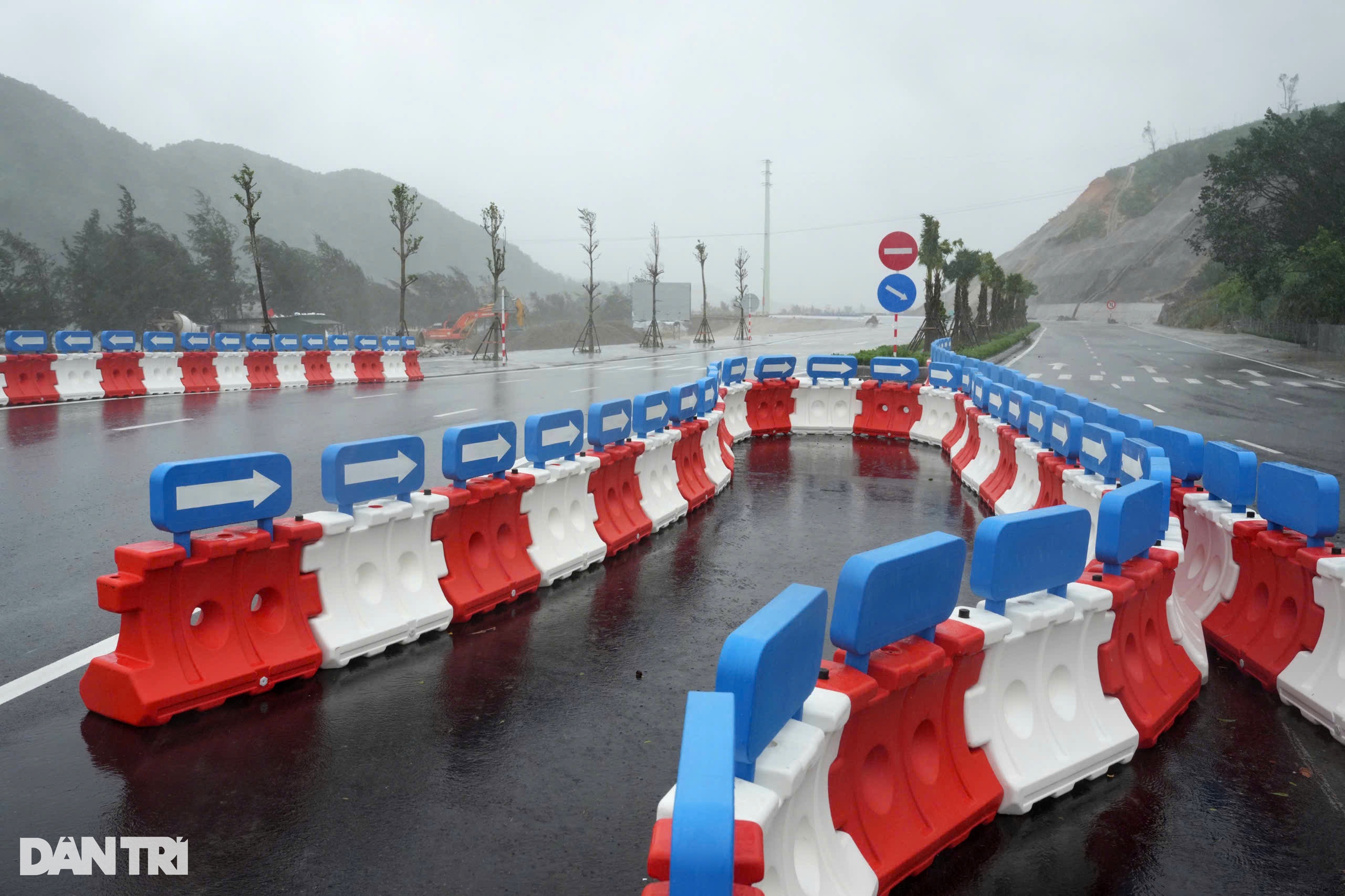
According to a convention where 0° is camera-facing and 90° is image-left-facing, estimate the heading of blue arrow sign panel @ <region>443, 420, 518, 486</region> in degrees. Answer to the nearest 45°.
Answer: approximately 315°

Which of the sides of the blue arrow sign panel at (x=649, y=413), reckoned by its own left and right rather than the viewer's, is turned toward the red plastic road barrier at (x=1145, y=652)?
front

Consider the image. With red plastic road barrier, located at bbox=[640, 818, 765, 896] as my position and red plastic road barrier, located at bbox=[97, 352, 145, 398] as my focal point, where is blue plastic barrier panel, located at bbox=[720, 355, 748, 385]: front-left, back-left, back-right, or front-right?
front-right

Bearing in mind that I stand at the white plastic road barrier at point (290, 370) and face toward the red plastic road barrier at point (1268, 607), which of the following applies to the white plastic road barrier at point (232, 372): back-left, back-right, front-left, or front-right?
front-right

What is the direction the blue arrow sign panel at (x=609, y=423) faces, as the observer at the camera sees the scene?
facing the viewer and to the right of the viewer

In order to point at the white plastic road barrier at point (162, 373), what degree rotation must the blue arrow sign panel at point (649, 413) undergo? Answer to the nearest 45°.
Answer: approximately 180°

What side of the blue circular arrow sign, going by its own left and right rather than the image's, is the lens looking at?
front

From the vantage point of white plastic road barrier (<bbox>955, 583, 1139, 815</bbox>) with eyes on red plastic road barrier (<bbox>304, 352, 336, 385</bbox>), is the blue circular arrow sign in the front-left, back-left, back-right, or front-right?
front-right

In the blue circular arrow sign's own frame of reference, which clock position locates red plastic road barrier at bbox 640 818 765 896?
The red plastic road barrier is roughly at 12 o'clock from the blue circular arrow sign.

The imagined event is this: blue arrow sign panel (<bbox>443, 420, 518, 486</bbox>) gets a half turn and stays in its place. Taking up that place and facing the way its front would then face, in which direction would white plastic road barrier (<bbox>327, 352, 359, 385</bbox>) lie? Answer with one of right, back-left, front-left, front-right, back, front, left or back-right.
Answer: front-right

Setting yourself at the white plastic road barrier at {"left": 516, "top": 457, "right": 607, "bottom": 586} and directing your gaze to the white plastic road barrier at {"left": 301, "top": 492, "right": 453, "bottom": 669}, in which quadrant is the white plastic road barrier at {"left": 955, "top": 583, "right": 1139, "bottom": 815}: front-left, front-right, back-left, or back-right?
front-left

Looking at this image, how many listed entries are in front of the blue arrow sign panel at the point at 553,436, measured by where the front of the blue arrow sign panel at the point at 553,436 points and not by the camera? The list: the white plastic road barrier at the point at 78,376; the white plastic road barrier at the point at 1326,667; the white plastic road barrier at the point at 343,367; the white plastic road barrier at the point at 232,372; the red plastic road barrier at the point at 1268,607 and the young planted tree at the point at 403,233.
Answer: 2

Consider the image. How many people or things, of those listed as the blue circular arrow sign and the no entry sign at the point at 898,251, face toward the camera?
2
